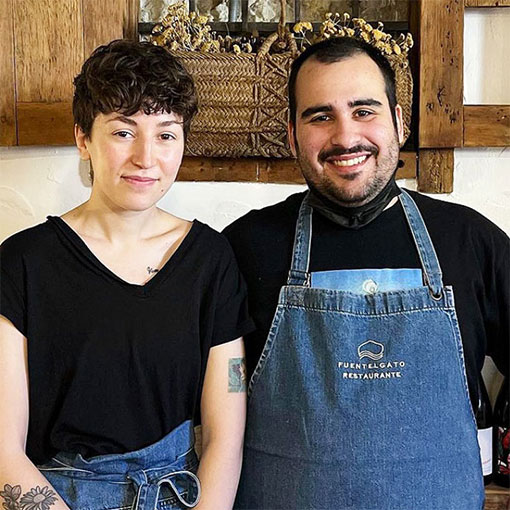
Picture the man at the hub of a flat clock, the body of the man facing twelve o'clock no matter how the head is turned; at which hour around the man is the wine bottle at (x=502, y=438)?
The wine bottle is roughly at 7 o'clock from the man.

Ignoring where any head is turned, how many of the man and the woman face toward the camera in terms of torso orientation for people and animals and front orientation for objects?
2

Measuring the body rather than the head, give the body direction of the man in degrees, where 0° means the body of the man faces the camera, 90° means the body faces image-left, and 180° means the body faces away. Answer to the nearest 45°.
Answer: approximately 0°

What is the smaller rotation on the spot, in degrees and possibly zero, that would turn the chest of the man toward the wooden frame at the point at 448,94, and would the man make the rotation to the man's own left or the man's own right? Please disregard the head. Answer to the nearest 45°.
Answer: approximately 180°

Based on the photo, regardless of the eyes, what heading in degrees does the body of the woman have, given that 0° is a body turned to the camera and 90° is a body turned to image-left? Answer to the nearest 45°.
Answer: approximately 0°
